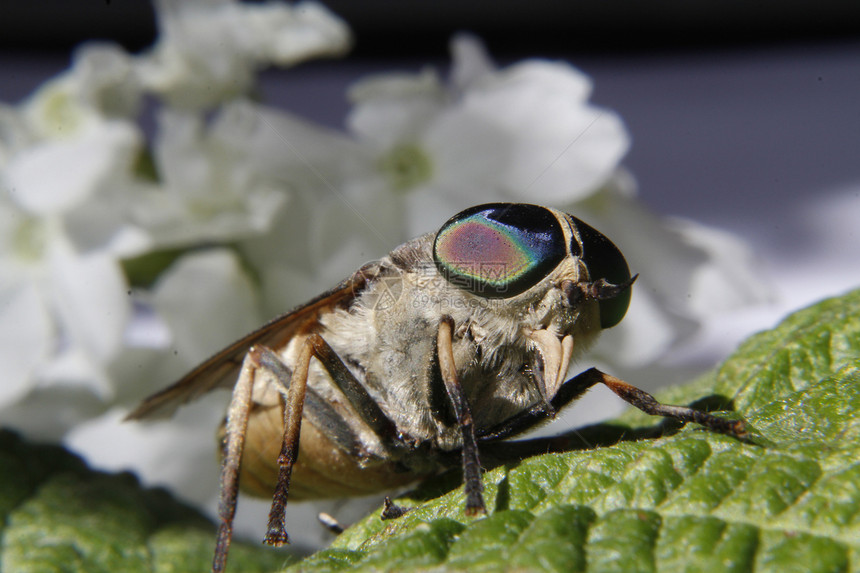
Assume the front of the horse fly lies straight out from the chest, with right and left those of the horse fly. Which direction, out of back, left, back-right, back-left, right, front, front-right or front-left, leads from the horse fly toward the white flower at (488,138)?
back-left

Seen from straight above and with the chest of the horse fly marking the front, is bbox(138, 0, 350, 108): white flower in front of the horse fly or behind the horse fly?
behind

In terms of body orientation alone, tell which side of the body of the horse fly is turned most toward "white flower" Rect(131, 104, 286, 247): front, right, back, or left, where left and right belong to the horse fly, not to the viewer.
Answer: back

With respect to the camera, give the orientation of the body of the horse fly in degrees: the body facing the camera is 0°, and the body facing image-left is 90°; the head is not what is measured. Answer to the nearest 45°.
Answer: approximately 315°

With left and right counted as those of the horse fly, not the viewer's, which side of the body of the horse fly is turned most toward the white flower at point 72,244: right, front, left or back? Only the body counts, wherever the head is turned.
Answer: back

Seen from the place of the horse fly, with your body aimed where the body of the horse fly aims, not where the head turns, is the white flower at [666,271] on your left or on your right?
on your left
